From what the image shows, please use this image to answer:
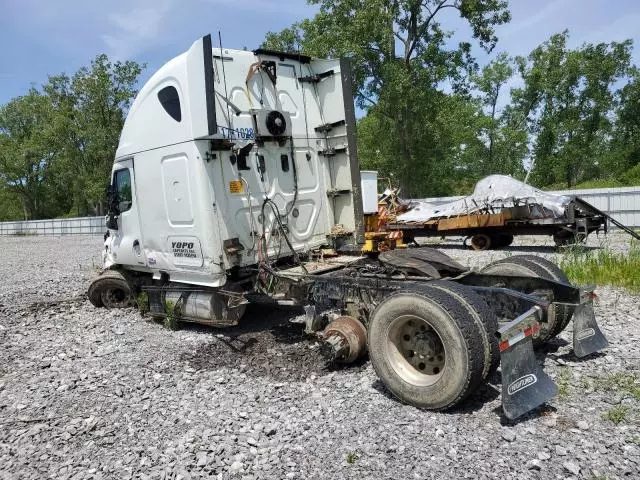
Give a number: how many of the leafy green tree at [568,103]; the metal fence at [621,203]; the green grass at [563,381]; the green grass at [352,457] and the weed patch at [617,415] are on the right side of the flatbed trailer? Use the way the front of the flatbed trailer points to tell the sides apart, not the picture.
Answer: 3

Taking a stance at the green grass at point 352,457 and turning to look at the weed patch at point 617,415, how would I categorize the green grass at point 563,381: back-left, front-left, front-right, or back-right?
front-left

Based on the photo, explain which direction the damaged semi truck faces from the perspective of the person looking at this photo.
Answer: facing away from the viewer and to the left of the viewer

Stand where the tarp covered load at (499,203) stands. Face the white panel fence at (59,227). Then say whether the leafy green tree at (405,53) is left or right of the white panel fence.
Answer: right

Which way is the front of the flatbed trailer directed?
to the viewer's right

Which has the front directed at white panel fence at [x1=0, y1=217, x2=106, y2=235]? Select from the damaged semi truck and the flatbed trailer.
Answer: the damaged semi truck

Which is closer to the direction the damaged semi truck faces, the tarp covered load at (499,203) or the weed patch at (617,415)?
the tarp covered load

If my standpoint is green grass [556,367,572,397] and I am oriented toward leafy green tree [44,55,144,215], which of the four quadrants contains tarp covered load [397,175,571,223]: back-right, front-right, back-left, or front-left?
front-right

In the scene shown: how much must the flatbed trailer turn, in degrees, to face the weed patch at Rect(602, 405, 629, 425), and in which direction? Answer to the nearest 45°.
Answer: approximately 90° to its right

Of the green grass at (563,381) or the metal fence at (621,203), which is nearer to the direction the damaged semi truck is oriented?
the metal fence

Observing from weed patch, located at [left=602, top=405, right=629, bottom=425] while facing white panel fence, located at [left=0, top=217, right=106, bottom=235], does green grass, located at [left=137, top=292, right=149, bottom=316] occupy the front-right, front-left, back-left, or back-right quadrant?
front-left

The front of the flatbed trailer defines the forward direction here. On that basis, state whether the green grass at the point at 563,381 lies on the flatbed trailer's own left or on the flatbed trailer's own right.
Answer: on the flatbed trailer's own right

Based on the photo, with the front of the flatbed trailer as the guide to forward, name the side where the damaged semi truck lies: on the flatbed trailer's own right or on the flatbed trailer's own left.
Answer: on the flatbed trailer's own right

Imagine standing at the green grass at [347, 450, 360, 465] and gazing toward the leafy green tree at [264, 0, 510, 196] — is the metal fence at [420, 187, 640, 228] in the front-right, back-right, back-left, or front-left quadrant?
front-right

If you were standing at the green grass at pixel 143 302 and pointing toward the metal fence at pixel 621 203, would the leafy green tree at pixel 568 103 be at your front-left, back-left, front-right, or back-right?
front-left

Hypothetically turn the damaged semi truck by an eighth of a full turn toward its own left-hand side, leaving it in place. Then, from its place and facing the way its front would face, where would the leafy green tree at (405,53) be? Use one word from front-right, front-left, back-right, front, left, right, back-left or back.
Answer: right

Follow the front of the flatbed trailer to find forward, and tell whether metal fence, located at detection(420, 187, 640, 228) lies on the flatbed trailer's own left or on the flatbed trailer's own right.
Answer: on the flatbed trailer's own left

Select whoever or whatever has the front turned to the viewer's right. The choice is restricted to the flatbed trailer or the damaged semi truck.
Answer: the flatbed trailer

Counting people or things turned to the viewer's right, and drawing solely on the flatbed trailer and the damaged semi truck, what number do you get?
1

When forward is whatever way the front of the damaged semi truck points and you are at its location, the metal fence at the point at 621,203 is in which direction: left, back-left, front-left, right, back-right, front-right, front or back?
right
